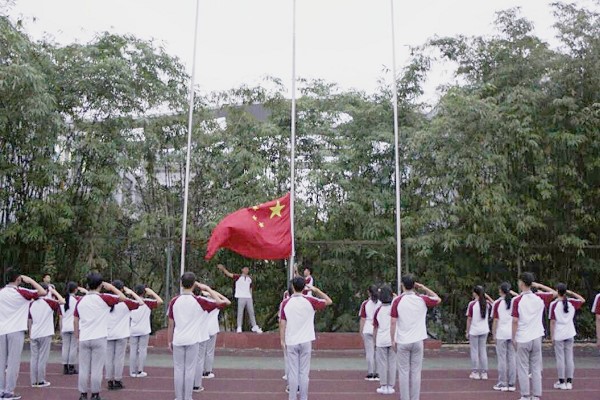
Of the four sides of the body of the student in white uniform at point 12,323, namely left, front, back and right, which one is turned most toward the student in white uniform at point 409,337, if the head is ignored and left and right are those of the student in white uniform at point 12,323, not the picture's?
right

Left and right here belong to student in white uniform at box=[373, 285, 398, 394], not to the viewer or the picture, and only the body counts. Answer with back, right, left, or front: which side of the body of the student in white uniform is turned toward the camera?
back

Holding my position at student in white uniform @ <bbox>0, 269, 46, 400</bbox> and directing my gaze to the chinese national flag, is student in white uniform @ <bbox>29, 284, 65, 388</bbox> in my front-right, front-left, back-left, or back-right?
front-left

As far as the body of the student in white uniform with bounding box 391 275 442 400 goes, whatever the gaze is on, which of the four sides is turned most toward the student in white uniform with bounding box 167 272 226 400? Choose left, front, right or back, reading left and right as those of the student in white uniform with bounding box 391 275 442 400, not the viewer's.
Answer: left

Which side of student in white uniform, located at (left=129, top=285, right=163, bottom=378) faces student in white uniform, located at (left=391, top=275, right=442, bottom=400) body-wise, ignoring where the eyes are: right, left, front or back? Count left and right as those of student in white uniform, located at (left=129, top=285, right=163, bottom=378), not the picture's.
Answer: right

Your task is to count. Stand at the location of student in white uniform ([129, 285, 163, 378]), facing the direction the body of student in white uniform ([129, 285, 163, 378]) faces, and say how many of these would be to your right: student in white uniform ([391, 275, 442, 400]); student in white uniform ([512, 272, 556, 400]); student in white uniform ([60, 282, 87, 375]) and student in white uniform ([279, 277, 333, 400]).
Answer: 3

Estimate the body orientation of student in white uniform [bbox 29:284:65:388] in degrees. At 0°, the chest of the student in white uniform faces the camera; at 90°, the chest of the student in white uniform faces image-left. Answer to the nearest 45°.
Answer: approximately 225°

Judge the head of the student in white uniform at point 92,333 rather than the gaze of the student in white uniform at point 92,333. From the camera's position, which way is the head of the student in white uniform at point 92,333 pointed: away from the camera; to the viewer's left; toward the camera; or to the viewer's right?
away from the camera

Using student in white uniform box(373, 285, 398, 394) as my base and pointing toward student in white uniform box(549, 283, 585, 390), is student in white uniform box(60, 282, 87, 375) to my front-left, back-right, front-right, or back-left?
back-left

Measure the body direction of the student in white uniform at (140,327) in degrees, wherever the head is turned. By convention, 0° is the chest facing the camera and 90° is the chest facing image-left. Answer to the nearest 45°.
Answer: approximately 225°

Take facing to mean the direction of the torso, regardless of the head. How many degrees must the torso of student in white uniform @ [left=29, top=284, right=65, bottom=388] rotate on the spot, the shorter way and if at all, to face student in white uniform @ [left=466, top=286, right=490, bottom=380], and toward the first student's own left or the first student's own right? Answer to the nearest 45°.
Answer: approximately 45° to the first student's own right

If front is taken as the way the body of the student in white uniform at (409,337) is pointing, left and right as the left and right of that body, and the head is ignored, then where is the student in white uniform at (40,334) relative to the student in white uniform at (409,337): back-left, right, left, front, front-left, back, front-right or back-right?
left

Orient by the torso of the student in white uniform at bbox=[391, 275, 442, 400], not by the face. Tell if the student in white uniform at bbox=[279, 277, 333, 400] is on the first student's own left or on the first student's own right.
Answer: on the first student's own left

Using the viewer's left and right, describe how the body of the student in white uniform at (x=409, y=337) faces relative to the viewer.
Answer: facing away from the viewer

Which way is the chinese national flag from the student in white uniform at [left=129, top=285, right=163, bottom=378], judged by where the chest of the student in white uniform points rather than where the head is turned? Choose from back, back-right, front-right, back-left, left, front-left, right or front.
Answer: front

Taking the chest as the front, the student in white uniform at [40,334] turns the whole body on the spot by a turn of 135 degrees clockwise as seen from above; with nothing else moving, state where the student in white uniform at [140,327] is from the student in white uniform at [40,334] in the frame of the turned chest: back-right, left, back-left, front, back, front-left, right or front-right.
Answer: left

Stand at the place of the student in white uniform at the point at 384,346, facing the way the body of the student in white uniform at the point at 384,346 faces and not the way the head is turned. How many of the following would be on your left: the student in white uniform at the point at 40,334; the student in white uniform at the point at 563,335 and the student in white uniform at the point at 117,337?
2

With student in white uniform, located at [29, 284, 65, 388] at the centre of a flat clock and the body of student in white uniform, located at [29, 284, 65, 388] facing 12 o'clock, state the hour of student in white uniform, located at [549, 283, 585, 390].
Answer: student in white uniform, located at [549, 283, 585, 390] is roughly at 2 o'clock from student in white uniform, located at [29, 284, 65, 388].

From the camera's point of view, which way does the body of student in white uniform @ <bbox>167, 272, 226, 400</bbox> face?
away from the camera

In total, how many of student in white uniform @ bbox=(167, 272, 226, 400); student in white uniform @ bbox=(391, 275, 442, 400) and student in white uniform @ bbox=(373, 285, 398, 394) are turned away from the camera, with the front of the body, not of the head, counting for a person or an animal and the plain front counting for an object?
3
